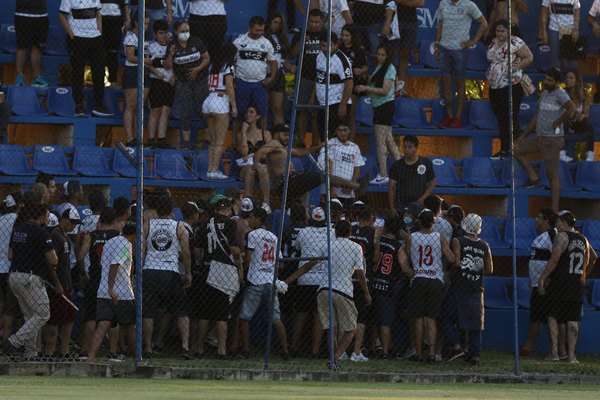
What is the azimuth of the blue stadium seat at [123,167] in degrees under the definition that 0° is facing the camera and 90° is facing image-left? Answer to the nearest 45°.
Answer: approximately 0°

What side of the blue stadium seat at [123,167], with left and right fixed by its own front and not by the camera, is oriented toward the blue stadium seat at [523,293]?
left

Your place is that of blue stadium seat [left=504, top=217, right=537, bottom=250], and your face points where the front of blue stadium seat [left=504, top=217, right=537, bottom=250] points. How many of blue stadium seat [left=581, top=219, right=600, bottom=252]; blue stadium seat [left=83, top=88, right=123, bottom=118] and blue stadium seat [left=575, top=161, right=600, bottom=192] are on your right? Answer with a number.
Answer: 1

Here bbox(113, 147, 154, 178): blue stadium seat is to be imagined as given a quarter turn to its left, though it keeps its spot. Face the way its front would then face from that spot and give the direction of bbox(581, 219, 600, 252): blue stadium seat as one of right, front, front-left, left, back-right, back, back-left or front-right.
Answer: front

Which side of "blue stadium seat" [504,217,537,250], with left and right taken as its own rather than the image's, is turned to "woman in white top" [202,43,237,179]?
right

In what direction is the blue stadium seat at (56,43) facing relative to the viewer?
toward the camera

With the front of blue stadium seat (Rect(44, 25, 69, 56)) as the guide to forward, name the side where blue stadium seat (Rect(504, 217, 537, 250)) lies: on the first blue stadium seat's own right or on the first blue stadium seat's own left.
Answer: on the first blue stadium seat's own left

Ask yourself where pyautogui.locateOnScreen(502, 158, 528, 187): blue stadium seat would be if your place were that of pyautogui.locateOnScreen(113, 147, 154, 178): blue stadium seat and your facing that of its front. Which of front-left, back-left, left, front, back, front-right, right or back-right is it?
left

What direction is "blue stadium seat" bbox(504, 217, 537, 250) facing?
toward the camera
